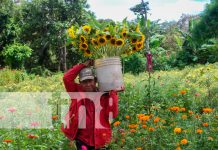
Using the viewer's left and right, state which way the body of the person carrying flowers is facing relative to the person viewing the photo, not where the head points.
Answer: facing the viewer

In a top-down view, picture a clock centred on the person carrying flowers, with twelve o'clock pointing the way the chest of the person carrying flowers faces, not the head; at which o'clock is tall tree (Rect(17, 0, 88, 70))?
The tall tree is roughly at 6 o'clock from the person carrying flowers.

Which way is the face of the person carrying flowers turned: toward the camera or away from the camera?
toward the camera
